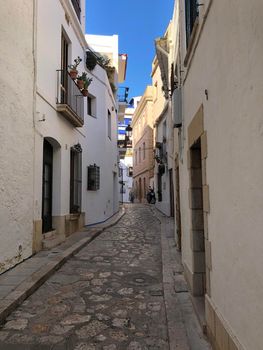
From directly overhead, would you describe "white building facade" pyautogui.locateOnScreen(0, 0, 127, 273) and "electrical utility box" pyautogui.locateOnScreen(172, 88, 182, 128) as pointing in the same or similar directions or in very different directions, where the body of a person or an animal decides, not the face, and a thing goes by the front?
very different directions

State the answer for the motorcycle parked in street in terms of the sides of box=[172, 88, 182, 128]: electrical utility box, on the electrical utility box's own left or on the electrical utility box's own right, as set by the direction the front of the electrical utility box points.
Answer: on the electrical utility box's own right

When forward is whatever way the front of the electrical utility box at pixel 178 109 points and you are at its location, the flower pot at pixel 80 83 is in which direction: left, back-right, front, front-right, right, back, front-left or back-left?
front-right

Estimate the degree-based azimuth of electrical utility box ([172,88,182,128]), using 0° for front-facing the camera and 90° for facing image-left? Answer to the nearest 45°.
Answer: approximately 90°

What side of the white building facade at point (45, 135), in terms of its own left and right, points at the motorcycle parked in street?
left

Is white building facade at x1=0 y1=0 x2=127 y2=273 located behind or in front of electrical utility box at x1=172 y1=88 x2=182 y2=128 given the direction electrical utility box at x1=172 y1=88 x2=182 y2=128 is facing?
in front

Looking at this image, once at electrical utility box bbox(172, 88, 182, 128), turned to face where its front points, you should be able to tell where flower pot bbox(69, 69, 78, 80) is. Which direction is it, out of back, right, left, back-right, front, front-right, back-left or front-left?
front-right

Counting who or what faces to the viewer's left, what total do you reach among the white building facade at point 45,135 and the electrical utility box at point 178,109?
1

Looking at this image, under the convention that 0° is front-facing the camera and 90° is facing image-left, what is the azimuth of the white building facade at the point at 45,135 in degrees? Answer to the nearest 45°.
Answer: approximately 270°

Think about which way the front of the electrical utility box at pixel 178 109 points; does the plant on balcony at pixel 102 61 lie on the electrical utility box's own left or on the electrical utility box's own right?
on the electrical utility box's own right
